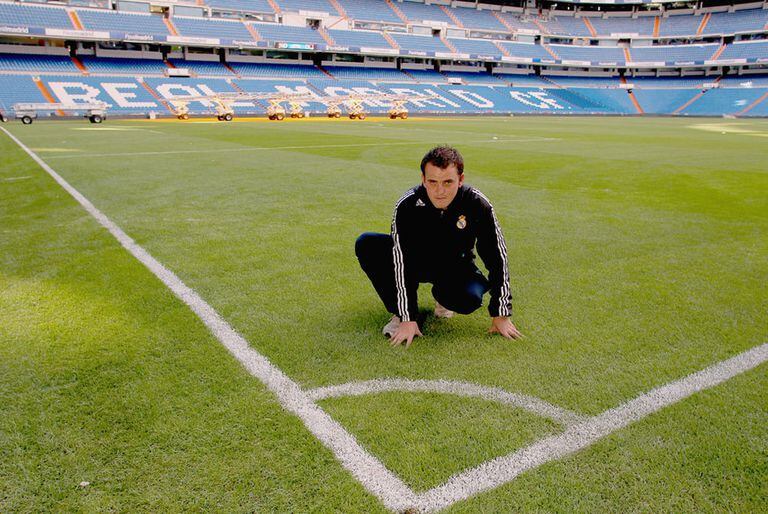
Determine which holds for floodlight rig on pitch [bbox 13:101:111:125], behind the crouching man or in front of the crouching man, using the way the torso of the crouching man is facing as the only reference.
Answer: behind

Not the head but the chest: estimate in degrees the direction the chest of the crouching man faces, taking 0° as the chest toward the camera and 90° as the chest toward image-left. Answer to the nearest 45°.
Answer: approximately 0°
